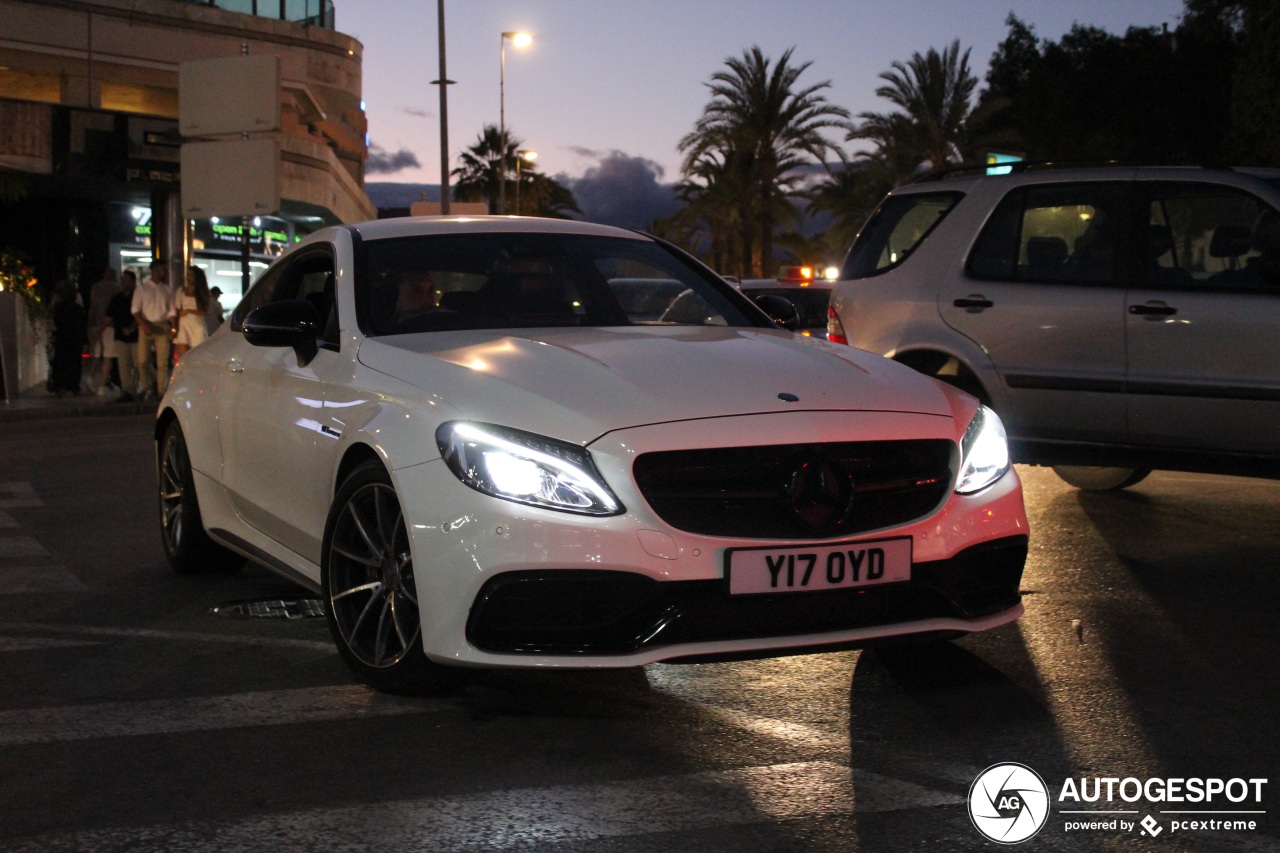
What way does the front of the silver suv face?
to the viewer's right

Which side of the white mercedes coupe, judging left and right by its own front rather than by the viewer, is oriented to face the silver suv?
left

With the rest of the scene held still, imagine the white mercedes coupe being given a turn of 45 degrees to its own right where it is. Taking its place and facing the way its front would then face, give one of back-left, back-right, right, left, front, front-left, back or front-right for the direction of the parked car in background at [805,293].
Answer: back

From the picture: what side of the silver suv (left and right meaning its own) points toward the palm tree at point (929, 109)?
left

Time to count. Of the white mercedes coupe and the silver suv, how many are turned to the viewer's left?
0

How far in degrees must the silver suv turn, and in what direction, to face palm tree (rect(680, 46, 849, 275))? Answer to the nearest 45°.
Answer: approximately 90° to its left

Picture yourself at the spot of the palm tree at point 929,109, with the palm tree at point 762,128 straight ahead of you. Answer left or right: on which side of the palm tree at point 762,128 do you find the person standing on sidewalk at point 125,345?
left

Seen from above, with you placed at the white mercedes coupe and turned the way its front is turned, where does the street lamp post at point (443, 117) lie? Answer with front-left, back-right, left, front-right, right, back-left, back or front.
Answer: back-left

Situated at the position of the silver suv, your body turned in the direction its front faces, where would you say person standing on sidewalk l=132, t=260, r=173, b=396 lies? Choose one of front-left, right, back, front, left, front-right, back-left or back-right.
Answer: back-left

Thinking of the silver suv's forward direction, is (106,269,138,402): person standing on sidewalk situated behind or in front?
behind
